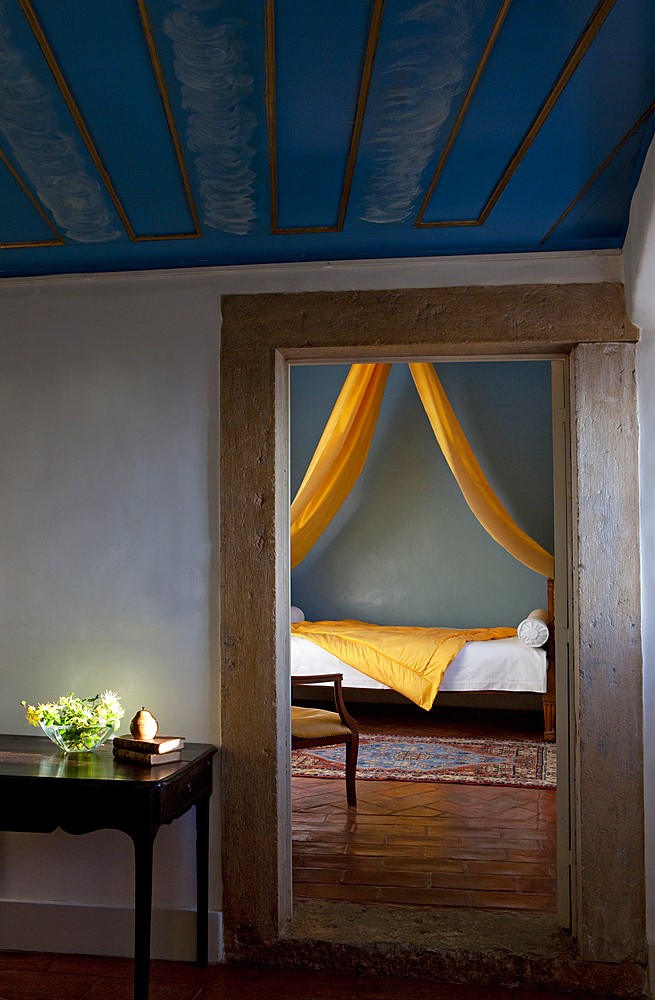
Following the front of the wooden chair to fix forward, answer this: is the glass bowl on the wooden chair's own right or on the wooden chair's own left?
on the wooden chair's own right

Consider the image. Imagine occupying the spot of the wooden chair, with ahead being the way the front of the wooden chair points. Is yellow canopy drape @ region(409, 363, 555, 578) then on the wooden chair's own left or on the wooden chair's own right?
on the wooden chair's own left

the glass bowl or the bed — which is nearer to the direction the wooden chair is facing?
the bed

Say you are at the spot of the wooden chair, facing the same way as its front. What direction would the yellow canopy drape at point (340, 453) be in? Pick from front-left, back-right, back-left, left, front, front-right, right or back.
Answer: left

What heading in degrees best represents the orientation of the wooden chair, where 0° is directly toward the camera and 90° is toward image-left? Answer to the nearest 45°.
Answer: approximately 270°

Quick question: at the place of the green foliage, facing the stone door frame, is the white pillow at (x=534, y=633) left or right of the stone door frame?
left

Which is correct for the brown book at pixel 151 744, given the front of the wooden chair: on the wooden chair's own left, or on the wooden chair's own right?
on the wooden chair's own right

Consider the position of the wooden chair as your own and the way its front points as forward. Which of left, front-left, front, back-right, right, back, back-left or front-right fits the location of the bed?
front-left
